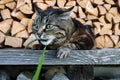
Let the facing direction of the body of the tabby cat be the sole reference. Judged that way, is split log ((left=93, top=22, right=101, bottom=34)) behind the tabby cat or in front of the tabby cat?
behind

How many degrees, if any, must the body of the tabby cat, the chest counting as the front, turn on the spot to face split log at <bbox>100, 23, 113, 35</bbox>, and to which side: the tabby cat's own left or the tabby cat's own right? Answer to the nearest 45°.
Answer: approximately 180°

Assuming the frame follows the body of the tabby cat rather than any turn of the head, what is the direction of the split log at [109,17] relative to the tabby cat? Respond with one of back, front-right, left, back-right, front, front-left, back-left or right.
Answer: back

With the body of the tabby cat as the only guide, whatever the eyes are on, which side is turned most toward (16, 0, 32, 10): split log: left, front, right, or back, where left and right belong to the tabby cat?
right

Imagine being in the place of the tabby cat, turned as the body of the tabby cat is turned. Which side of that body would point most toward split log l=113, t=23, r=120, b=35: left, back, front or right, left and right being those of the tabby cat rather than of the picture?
back

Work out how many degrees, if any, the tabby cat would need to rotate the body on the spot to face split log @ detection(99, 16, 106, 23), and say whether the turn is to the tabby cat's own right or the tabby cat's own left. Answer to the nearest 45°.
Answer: approximately 180°

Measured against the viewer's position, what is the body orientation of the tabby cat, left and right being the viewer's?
facing the viewer and to the left of the viewer

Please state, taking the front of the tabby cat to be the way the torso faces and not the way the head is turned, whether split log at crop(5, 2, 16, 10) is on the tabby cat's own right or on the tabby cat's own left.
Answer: on the tabby cat's own right

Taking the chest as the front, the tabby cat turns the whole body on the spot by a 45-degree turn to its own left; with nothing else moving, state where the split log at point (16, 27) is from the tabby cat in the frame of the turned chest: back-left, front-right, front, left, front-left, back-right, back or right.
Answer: back-right
